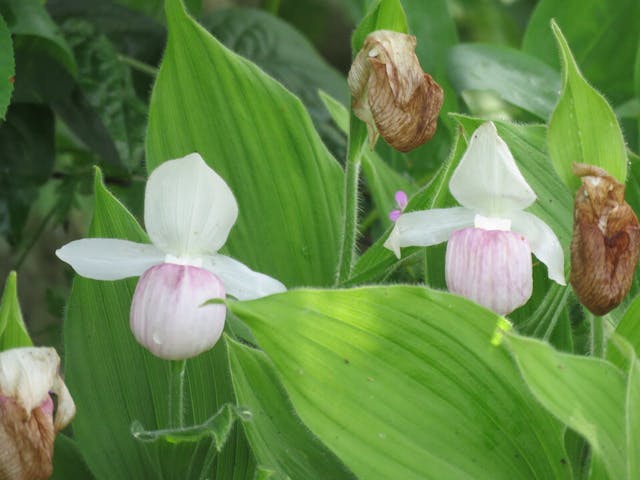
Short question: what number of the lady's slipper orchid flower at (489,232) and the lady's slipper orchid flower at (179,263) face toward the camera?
2

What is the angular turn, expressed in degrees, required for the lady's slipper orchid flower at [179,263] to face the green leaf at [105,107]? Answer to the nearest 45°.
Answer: approximately 180°

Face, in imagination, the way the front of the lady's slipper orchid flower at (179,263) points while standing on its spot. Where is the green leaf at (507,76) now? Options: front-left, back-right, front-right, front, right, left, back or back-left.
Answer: back-left

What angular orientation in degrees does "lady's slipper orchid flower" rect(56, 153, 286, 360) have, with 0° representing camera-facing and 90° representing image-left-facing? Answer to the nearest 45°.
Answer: approximately 0°

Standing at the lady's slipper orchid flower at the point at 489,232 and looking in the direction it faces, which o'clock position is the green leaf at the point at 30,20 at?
The green leaf is roughly at 4 o'clock from the lady's slipper orchid flower.

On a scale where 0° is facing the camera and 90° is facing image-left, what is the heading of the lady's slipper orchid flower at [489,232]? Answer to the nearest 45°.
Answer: approximately 0°
